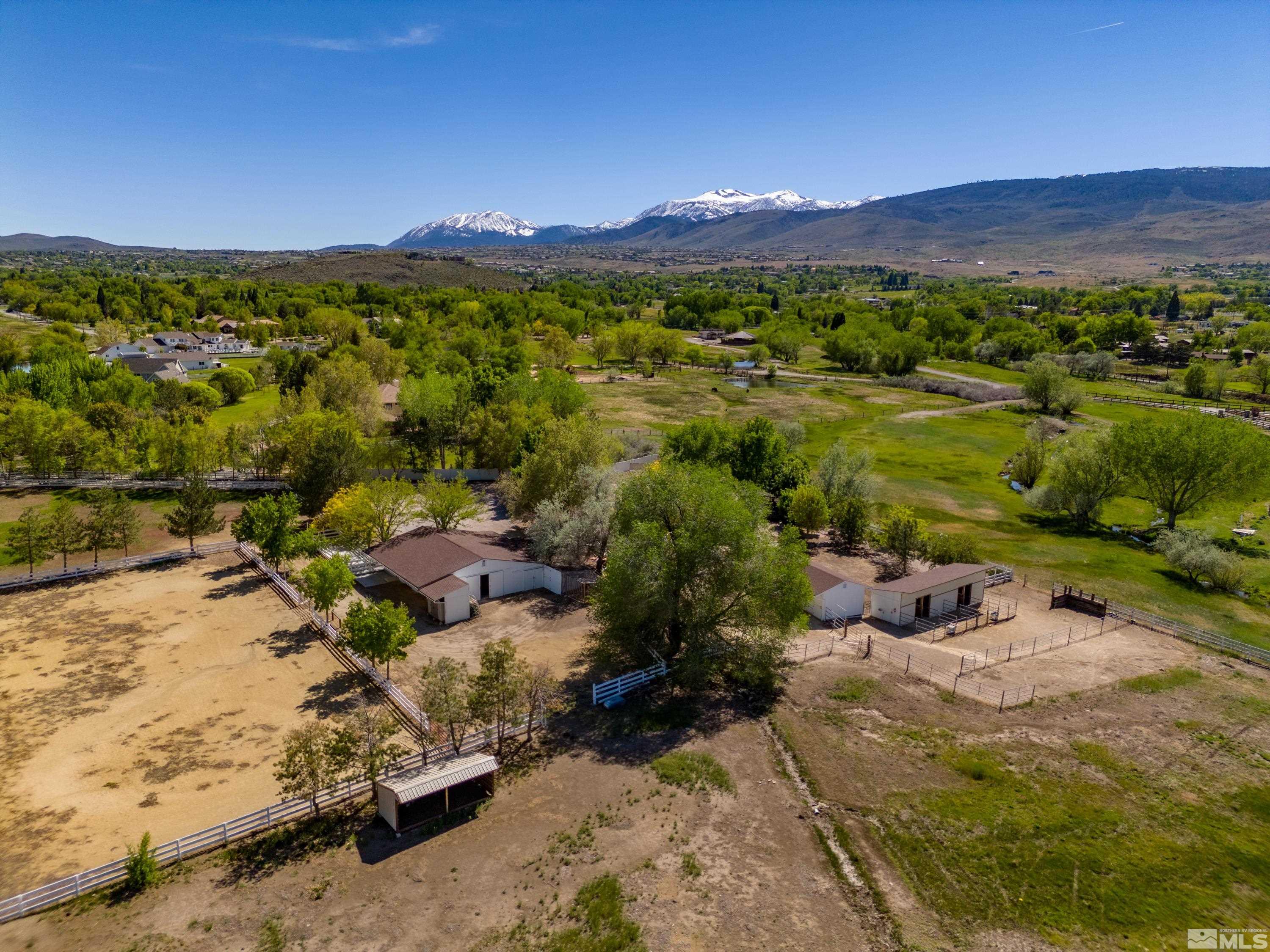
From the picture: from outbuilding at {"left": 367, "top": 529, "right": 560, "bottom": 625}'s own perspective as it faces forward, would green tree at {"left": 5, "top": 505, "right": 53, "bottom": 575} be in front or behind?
behind

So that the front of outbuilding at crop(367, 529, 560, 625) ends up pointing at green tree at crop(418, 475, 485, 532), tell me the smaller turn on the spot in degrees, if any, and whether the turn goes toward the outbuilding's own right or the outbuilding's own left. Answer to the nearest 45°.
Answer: approximately 135° to the outbuilding's own left

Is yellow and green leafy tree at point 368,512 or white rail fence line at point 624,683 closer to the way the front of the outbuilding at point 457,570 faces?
the white rail fence line

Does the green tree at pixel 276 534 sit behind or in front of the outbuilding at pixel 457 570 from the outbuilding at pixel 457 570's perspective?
behind

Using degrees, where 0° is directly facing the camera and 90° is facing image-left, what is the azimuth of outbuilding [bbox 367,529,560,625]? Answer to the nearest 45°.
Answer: approximately 315°

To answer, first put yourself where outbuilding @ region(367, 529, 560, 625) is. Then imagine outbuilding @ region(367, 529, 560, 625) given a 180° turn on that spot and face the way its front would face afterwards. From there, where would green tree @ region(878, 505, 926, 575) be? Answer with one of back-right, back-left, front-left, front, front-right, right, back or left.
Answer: back-right

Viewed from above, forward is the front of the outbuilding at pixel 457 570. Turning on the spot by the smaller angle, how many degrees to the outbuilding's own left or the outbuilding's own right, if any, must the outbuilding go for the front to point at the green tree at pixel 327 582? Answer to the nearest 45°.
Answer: approximately 90° to the outbuilding's own right

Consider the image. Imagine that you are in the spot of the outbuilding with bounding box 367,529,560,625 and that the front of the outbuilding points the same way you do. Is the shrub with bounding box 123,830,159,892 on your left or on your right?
on your right

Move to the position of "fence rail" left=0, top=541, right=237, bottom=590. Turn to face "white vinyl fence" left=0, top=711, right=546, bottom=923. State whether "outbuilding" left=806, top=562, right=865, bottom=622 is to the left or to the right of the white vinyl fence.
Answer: left

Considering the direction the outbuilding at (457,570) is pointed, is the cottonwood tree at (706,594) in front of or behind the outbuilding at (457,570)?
in front

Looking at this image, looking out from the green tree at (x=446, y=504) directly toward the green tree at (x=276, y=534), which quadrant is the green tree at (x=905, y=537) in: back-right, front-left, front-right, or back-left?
back-left

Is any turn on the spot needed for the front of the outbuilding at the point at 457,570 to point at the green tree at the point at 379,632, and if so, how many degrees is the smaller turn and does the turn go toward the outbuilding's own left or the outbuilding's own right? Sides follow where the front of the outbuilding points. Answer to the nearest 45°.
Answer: approximately 45° to the outbuilding's own right
